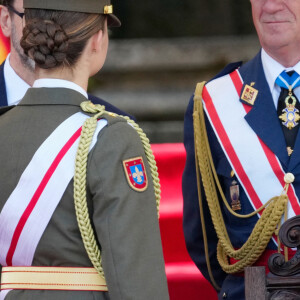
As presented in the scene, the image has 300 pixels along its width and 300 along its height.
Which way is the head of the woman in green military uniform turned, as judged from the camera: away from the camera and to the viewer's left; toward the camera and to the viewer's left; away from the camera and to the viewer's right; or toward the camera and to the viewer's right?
away from the camera and to the viewer's right

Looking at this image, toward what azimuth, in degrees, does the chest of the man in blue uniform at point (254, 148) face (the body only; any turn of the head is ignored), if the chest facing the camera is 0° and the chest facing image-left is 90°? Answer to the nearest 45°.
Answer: approximately 0°

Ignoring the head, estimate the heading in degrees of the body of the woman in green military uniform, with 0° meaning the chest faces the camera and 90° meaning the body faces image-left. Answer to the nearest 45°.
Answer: approximately 225°

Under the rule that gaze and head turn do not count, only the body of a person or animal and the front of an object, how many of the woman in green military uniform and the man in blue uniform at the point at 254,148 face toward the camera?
1

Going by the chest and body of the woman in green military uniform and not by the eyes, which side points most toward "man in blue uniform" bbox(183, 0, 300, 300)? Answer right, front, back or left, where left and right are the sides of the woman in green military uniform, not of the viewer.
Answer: front

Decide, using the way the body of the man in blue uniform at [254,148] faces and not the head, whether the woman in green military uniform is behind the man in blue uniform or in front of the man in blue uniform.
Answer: in front
